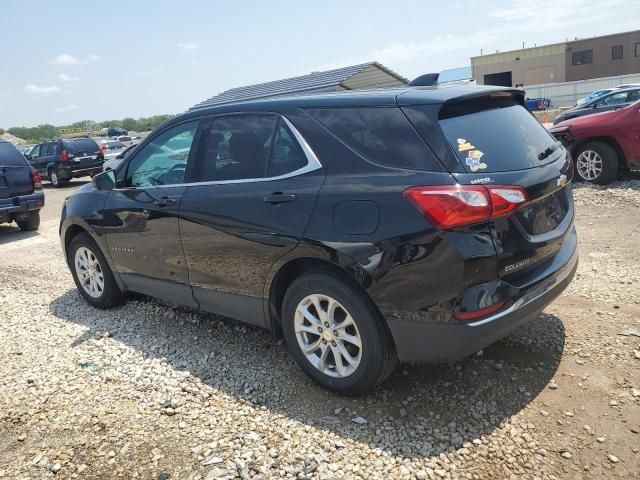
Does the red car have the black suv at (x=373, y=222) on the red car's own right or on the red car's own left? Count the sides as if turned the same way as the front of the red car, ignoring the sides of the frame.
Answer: on the red car's own left

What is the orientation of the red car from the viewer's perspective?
to the viewer's left

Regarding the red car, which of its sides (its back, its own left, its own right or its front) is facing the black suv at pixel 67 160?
front

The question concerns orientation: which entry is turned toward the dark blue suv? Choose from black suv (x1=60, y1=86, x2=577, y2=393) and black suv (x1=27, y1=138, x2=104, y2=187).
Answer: black suv (x1=60, y1=86, x2=577, y2=393)

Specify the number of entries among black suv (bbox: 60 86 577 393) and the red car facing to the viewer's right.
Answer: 0

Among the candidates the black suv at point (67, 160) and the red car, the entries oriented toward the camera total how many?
0

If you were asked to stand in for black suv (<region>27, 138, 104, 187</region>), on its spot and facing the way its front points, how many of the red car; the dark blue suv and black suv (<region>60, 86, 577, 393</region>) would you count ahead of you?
0

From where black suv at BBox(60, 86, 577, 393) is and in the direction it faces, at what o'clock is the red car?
The red car is roughly at 3 o'clock from the black suv.

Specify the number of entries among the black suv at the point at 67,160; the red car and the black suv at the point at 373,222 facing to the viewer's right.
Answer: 0

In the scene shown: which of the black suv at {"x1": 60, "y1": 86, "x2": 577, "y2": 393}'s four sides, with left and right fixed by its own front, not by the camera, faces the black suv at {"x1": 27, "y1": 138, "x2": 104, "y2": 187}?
front

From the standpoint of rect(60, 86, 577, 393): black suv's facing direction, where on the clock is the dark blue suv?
The dark blue suv is roughly at 12 o'clock from the black suv.

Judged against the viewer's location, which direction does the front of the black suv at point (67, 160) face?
facing away from the viewer and to the left of the viewer

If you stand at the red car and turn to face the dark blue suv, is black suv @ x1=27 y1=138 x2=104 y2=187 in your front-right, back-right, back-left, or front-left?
front-right

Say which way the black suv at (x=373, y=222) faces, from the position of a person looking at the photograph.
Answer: facing away from the viewer and to the left of the viewer

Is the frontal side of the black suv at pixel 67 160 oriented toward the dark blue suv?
no
